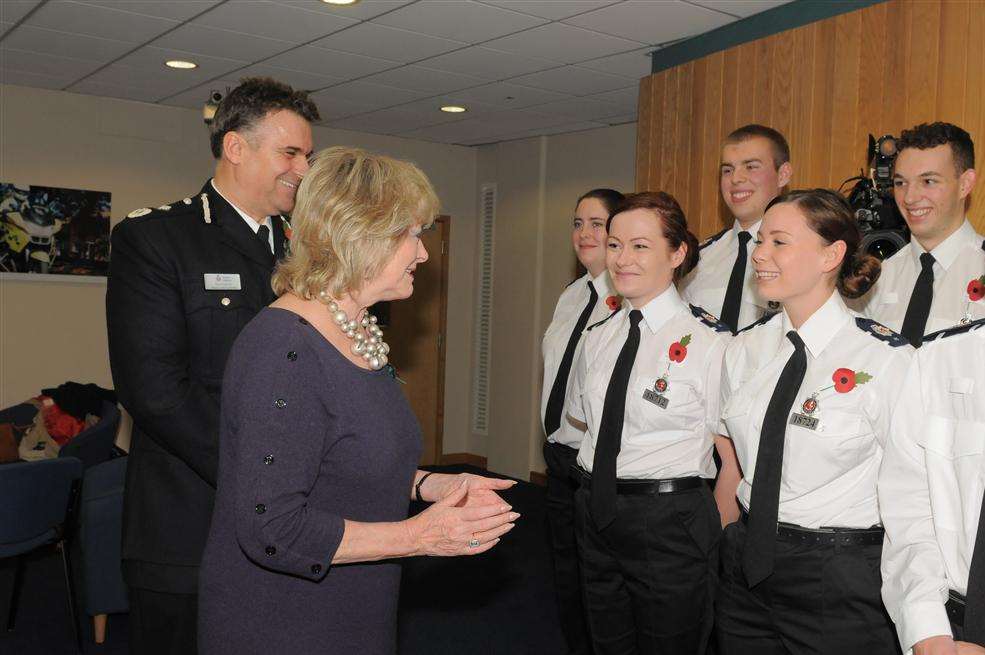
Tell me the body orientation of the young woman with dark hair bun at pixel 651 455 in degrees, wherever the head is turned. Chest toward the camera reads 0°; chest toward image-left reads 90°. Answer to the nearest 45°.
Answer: approximately 45°

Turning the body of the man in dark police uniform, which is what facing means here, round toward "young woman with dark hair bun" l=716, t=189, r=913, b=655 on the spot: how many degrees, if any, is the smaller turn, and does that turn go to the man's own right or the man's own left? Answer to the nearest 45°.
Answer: approximately 45° to the man's own left

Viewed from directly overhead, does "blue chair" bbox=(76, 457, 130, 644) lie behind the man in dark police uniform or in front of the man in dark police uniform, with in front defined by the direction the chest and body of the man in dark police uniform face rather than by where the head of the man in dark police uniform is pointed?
behind

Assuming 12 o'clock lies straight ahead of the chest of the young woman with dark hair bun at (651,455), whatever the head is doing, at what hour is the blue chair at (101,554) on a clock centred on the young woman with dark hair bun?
The blue chair is roughly at 2 o'clock from the young woman with dark hair bun.

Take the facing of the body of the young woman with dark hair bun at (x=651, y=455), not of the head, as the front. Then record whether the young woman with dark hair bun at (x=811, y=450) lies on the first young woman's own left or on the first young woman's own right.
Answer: on the first young woman's own left

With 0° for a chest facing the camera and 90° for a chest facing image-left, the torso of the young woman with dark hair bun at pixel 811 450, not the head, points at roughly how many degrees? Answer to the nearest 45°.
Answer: approximately 45°

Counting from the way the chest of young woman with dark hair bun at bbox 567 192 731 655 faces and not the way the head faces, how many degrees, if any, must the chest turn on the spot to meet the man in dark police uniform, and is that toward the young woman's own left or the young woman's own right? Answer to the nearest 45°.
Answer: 0° — they already face them

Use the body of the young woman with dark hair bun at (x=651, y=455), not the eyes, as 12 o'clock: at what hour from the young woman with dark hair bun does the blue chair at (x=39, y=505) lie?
The blue chair is roughly at 2 o'clock from the young woman with dark hair bun.

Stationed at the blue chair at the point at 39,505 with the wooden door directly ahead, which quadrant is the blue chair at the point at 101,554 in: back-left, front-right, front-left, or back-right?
front-right

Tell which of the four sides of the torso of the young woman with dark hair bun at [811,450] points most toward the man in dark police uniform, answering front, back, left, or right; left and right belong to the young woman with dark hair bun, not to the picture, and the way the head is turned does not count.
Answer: front

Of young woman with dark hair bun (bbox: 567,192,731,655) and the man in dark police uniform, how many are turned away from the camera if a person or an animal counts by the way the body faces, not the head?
0

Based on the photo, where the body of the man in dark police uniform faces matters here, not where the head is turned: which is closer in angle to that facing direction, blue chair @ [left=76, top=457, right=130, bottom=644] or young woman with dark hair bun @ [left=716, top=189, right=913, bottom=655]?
the young woman with dark hair bun

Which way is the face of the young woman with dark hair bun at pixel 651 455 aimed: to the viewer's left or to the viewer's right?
to the viewer's left
